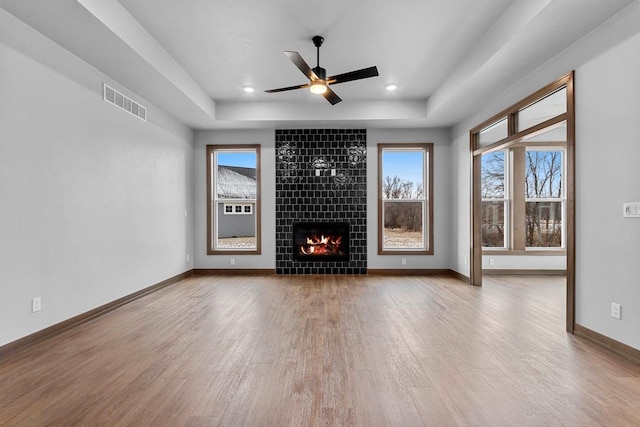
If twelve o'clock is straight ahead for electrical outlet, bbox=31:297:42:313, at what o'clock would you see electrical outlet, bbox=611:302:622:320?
electrical outlet, bbox=611:302:622:320 is roughly at 12 o'clock from electrical outlet, bbox=31:297:42:313.

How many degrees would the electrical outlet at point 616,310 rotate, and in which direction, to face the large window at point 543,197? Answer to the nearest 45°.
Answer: approximately 135° to its right

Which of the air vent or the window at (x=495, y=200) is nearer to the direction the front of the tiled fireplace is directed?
the air vent

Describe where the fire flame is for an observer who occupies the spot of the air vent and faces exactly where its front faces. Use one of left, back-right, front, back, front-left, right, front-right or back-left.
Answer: front-left

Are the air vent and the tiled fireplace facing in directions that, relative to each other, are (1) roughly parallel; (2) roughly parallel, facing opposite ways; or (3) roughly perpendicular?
roughly perpendicular

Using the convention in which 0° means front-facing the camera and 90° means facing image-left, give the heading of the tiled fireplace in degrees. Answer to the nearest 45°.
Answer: approximately 0°

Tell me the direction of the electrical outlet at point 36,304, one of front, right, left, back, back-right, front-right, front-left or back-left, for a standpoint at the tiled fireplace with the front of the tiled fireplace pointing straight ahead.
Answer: front-right

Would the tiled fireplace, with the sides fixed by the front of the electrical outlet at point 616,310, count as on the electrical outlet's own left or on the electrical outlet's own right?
on the electrical outlet's own right

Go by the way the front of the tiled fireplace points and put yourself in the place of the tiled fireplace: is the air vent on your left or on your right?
on your right
